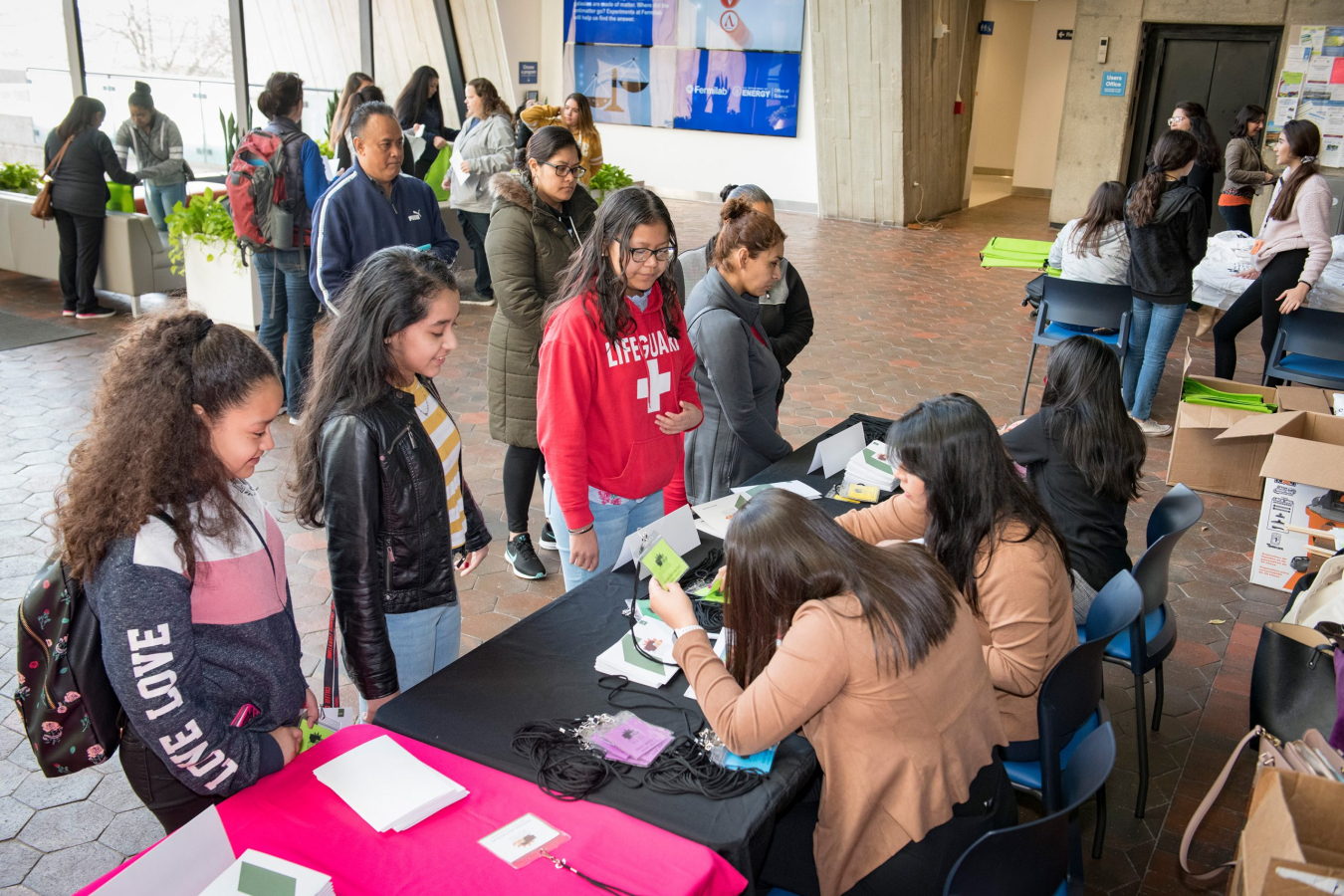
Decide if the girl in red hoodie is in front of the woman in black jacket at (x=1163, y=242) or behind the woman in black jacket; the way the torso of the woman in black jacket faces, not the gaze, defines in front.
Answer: behind

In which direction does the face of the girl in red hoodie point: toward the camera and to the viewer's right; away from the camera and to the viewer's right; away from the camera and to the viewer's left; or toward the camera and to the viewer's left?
toward the camera and to the viewer's right

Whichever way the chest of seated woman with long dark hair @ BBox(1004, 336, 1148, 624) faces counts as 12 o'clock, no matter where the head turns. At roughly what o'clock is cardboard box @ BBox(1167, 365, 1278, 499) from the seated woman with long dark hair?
The cardboard box is roughly at 2 o'clock from the seated woman with long dark hair.

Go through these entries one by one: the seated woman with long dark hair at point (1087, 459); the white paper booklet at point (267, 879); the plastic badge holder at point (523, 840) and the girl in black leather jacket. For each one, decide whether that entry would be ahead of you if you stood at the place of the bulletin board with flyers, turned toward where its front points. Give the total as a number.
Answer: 4

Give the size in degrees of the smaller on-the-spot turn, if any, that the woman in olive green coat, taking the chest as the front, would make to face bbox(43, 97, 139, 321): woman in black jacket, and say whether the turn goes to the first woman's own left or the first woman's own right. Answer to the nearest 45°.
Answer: approximately 180°

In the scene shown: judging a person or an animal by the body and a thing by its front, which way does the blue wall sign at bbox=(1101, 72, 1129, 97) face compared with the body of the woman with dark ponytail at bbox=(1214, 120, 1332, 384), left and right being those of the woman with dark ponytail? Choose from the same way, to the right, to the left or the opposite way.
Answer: to the left

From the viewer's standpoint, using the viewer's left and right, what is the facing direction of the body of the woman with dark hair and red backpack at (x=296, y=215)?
facing away from the viewer and to the right of the viewer

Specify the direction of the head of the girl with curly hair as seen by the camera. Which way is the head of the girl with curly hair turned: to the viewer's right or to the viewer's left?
to the viewer's right

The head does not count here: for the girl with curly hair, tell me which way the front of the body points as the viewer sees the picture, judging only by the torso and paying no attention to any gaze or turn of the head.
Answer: to the viewer's right

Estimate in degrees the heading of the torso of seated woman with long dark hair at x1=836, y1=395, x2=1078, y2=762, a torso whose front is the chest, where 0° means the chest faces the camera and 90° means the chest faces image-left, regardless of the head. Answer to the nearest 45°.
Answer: approximately 90°

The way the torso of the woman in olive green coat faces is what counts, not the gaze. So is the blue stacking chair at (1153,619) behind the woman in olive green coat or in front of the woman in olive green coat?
in front

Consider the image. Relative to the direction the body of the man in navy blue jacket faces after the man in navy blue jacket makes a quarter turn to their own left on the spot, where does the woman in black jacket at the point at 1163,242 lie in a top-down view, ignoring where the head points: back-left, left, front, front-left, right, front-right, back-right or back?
front-right

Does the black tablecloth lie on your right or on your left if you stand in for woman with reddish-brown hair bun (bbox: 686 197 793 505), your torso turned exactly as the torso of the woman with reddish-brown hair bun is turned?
on your right

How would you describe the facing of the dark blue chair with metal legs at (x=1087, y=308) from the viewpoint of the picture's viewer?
facing away from the viewer

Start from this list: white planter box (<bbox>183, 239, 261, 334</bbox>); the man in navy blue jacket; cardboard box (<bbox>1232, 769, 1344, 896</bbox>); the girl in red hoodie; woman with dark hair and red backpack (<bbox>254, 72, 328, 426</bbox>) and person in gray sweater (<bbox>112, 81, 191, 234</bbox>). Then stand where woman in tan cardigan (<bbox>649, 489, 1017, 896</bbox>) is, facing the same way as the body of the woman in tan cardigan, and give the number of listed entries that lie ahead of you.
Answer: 5

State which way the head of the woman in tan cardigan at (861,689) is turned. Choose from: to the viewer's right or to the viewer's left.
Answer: to the viewer's left
